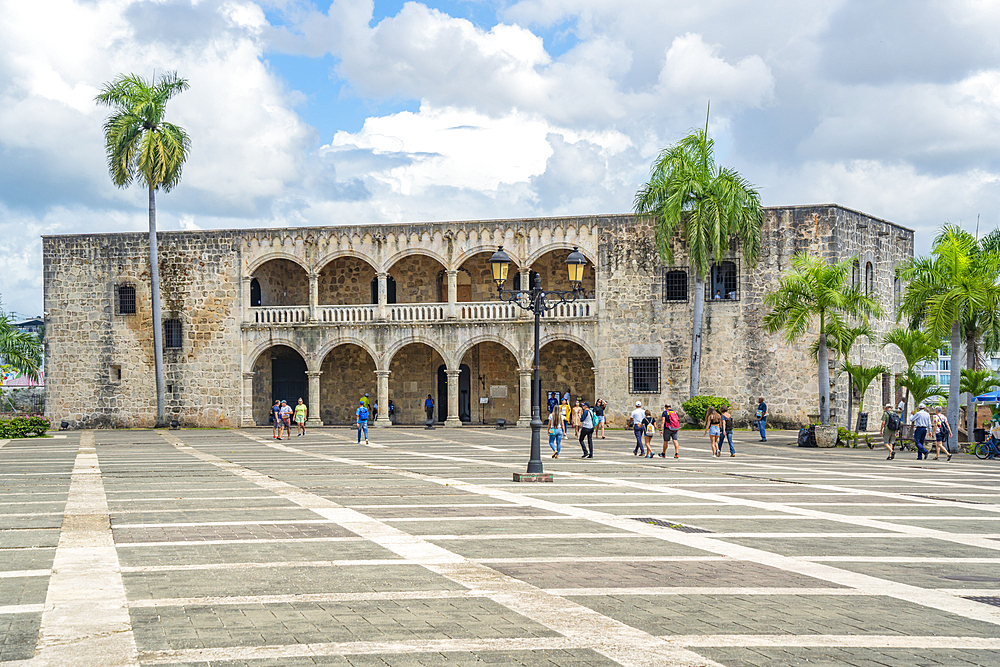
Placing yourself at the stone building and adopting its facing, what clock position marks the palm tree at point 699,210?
The palm tree is roughly at 10 o'clock from the stone building.

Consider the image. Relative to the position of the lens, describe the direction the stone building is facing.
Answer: facing the viewer

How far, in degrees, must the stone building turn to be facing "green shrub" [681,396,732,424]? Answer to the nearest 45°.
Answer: approximately 45° to its left
